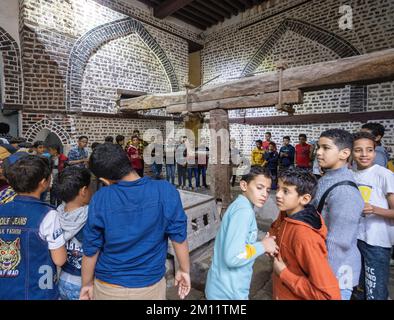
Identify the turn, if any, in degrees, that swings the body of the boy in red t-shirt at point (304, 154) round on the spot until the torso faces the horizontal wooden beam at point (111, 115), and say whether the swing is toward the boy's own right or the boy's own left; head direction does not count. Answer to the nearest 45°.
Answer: approximately 90° to the boy's own right

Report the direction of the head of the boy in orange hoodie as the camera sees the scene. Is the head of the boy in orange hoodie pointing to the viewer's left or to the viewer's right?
to the viewer's left

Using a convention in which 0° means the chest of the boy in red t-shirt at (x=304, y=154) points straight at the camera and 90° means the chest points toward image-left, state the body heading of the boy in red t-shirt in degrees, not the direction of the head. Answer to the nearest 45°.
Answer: approximately 0°

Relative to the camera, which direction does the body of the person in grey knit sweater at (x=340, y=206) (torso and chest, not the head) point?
to the viewer's left

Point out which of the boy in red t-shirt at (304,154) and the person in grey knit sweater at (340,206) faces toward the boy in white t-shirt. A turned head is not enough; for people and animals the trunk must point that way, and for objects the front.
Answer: the boy in red t-shirt

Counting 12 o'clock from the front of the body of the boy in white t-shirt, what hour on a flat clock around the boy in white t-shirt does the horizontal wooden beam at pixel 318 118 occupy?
The horizontal wooden beam is roughly at 4 o'clock from the boy in white t-shirt.

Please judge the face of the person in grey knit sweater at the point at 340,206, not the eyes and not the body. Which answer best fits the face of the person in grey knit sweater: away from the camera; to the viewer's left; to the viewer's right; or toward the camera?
to the viewer's left

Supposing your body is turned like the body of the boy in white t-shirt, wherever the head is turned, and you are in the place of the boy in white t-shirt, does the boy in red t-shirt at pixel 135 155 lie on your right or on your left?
on your right

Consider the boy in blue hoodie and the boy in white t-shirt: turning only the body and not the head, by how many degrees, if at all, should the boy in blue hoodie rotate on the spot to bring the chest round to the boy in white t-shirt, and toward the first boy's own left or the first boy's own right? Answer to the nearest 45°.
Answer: approximately 45° to the first boy's own left

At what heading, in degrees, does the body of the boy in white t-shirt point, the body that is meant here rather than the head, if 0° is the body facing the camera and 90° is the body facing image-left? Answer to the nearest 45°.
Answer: approximately 45°
